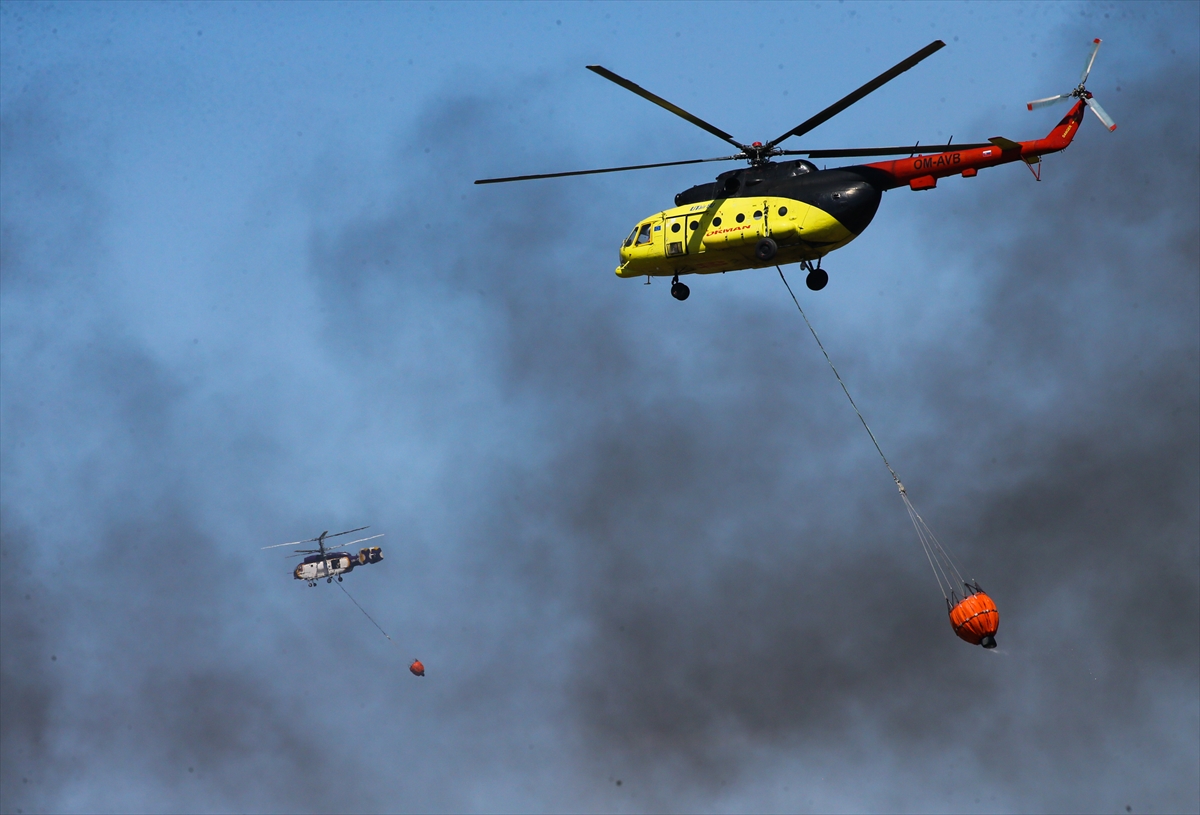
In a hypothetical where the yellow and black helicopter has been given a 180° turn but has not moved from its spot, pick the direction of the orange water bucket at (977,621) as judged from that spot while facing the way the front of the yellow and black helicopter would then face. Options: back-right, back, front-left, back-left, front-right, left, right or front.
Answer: front

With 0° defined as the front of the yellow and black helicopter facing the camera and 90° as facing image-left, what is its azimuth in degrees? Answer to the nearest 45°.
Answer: approximately 135°
